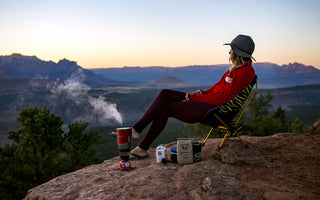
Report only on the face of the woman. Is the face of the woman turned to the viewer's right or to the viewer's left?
to the viewer's left

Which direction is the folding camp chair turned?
to the viewer's left

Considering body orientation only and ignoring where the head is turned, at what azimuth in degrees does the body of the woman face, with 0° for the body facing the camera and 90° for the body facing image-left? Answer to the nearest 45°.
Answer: approximately 90°
